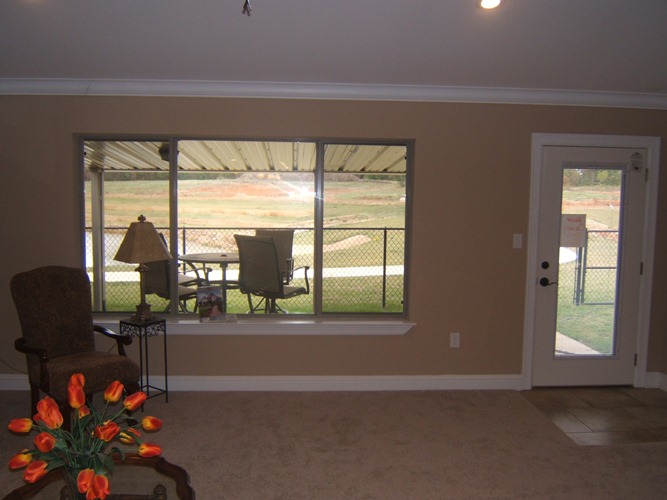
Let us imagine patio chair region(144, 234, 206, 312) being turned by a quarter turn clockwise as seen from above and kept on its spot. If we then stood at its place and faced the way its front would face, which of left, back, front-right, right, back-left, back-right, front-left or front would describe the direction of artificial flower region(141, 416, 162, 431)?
front-right

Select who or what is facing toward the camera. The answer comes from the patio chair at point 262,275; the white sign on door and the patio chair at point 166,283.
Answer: the white sign on door

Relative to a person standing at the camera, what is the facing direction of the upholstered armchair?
facing the viewer and to the right of the viewer

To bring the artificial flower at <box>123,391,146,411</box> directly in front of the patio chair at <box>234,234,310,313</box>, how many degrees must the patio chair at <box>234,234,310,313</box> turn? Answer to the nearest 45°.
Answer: approximately 135° to its right

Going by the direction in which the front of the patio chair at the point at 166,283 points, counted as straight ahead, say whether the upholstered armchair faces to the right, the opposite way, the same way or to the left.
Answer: to the right

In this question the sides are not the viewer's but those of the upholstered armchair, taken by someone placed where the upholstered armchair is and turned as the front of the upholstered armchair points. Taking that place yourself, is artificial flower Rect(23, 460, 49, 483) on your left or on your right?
on your right

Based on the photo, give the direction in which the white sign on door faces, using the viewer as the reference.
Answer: facing the viewer

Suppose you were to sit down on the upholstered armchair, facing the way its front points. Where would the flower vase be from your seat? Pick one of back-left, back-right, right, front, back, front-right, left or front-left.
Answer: front-right

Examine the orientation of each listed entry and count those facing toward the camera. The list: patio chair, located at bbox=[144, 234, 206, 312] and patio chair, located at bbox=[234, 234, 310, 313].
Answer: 0

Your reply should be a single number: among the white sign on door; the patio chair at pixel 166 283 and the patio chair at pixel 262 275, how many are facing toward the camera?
1
